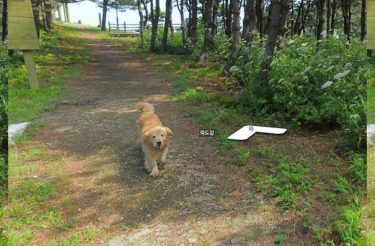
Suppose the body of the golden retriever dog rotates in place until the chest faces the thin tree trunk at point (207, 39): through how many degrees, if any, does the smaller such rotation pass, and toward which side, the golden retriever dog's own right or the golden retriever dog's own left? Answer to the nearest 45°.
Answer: approximately 180°

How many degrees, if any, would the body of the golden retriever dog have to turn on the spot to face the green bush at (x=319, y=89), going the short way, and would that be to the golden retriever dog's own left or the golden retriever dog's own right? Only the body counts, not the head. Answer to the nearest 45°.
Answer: approximately 90° to the golden retriever dog's own left

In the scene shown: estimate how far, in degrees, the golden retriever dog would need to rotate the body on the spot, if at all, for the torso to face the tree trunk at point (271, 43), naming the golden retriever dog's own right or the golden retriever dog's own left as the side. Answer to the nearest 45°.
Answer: approximately 135° to the golden retriever dog's own left

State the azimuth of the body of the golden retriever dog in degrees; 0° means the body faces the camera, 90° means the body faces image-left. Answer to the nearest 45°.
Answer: approximately 0°
